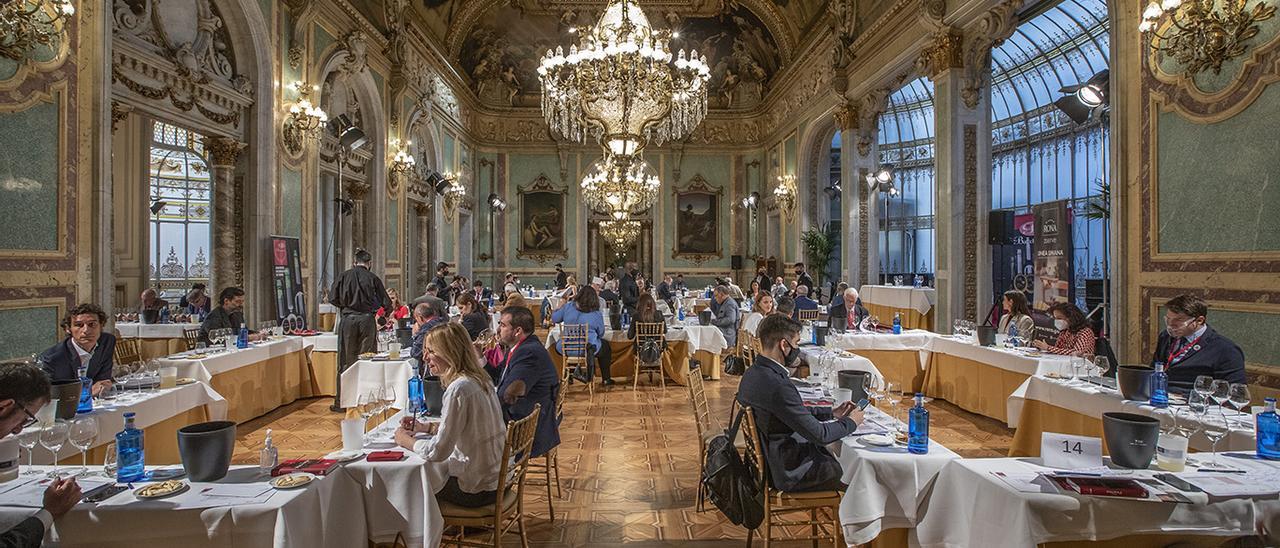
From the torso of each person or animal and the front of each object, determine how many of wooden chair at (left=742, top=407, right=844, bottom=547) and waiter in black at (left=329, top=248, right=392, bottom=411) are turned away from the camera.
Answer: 1

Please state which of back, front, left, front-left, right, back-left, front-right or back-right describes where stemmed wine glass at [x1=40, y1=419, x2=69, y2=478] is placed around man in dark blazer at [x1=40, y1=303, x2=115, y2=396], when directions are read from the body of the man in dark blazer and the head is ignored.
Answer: front-right

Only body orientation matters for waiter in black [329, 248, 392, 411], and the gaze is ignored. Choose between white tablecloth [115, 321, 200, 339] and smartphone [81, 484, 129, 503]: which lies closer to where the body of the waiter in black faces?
the white tablecloth

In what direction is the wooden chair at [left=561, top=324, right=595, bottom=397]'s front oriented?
away from the camera

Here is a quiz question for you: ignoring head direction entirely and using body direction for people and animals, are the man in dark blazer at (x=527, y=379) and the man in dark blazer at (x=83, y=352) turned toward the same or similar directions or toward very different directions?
very different directions

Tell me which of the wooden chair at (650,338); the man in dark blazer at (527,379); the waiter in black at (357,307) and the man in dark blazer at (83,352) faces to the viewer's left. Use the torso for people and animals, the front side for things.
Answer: the man in dark blazer at (527,379)

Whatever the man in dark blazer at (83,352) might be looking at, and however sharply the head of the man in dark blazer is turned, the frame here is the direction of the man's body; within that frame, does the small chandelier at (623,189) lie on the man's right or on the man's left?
on the man's left

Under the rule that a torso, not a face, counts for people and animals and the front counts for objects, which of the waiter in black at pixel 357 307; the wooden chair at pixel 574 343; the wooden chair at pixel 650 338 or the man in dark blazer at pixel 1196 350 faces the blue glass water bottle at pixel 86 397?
the man in dark blazer

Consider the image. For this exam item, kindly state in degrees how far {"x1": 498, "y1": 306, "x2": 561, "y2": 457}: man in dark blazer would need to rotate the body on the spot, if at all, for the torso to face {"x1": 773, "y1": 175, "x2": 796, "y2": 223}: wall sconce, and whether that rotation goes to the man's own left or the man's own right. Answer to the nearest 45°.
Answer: approximately 135° to the man's own right

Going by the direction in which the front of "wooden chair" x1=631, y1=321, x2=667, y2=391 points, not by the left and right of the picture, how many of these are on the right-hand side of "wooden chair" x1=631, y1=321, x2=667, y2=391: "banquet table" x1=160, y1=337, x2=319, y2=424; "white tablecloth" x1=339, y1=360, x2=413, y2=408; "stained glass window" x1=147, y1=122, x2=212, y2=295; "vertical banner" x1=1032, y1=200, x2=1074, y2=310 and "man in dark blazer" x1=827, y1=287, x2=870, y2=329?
2

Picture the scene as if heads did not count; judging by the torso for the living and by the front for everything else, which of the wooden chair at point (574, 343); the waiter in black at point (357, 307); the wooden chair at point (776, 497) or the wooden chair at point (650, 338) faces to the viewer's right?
the wooden chair at point (776, 497)

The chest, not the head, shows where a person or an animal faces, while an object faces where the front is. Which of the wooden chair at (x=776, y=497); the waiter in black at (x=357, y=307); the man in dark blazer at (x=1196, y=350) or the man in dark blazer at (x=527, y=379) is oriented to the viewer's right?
the wooden chair

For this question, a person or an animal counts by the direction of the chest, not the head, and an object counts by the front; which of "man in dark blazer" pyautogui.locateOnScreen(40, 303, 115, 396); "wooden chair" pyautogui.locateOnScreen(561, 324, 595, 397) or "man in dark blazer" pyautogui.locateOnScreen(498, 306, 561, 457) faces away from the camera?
the wooden chair

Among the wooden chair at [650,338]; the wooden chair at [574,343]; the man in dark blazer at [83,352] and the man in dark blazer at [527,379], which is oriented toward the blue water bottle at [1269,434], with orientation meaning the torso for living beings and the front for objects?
the man in dark blazer at [83,352]

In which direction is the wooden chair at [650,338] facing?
away from the camera
